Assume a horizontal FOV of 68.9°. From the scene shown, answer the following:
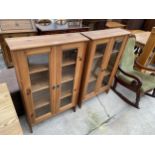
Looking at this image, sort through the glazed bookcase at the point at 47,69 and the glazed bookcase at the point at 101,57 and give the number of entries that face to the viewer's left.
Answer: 0

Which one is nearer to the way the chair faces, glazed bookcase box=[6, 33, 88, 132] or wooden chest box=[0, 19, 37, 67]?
the glazed bookcase

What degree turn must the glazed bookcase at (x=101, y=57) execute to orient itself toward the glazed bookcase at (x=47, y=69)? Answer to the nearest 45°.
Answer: approximately 90° to its right

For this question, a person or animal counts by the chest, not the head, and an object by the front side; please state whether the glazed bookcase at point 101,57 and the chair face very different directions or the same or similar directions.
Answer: same or similar directions

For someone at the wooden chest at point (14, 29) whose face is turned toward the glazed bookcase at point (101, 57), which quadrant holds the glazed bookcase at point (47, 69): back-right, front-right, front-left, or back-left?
front-right

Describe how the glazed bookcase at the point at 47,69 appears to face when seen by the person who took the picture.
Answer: facing the viewer and to the right of the viewer

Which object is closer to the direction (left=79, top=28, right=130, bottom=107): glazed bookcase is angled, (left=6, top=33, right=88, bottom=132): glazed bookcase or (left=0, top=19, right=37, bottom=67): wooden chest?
the glazed bookcase
